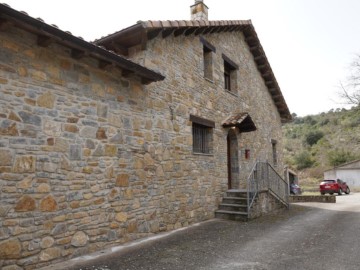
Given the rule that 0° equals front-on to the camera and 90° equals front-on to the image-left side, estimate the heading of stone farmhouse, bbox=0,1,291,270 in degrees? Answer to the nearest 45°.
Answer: approximately 315°

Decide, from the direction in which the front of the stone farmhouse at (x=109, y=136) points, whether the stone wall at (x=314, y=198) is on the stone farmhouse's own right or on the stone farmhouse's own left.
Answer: on the stone farmhouse's own left

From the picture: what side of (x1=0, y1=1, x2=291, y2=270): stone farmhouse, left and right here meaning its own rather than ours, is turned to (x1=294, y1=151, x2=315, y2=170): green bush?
left

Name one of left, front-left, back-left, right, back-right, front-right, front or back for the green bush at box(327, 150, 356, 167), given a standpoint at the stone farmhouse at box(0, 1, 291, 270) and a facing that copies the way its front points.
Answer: left

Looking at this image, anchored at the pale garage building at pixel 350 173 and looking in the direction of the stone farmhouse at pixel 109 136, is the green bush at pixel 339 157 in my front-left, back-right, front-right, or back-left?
back-right
